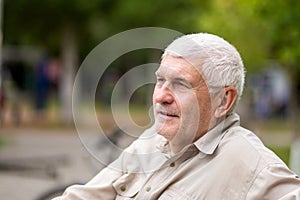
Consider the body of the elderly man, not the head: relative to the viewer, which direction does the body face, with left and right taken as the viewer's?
facing the viewer and to the left of the viewer

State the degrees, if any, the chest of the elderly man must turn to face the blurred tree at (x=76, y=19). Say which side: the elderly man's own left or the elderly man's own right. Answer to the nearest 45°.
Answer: approximately 135° to the elderly man's own right

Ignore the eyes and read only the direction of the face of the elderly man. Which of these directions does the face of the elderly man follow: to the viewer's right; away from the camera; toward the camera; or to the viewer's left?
to the viewer's left
